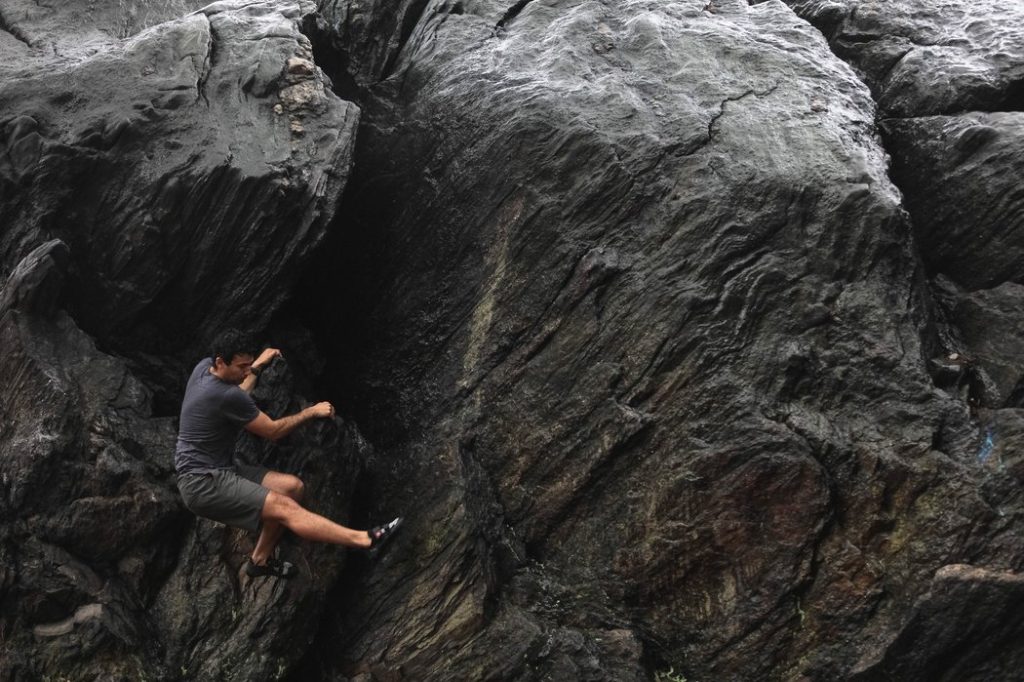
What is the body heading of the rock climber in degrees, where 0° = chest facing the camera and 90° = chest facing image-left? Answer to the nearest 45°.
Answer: approximately 270°

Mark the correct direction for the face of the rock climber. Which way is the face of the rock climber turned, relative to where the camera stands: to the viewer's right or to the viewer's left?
to the viewer's right

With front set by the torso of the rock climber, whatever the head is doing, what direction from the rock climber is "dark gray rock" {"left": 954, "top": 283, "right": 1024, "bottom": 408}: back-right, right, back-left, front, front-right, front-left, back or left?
front

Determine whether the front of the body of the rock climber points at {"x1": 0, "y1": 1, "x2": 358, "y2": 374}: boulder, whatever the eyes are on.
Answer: no

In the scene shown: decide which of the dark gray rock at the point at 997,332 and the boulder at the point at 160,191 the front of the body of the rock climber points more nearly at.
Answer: the dark gray rock

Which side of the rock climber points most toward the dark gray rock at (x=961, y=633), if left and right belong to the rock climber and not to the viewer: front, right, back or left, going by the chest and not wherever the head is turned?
front

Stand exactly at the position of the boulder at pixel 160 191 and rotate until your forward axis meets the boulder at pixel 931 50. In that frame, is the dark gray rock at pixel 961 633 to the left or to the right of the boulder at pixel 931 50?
right
